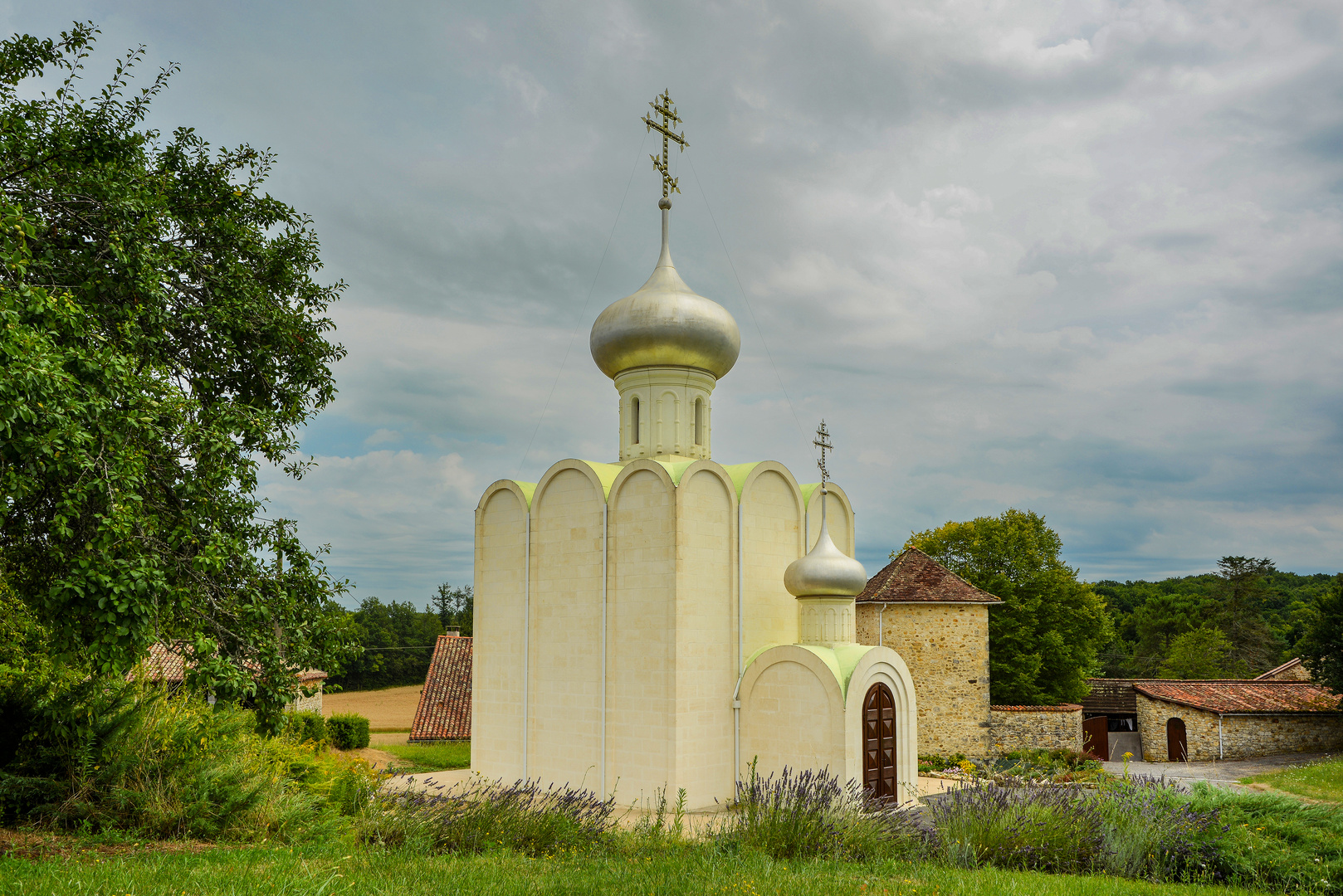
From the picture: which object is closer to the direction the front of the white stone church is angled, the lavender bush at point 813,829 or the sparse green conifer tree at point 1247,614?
the lavender bush

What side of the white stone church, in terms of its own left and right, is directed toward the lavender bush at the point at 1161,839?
front

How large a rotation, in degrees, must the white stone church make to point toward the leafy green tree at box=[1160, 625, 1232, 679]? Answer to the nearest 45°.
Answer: approximately 90° to its left

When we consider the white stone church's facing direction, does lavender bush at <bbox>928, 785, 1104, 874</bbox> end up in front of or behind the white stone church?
in front

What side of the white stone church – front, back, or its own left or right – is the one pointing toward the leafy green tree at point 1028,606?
left

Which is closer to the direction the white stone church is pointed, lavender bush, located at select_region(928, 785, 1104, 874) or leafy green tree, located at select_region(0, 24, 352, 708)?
the lavender bush

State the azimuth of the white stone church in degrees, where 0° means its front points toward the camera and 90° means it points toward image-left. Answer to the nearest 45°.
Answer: approximately 315°

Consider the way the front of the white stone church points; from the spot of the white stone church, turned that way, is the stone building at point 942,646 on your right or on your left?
on your left

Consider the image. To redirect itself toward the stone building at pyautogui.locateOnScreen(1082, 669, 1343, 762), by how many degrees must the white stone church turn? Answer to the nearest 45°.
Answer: approximately 90° to its left

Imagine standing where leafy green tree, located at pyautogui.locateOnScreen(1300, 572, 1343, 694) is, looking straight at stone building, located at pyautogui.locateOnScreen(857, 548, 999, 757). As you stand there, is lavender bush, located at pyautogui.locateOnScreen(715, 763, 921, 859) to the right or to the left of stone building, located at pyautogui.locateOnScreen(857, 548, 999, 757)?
left

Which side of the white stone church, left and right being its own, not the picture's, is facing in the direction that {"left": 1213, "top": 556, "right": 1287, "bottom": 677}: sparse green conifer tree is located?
left

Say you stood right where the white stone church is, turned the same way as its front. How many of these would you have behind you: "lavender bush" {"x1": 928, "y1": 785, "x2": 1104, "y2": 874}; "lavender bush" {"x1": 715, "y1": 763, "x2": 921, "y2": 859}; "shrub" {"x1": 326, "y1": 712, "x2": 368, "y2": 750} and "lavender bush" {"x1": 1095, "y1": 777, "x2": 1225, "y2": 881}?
1

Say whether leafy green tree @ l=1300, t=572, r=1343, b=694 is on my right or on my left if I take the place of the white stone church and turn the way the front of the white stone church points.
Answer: on my left

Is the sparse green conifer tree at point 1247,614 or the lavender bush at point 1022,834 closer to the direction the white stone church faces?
the lavender bush
